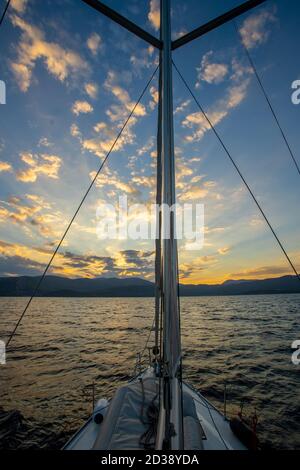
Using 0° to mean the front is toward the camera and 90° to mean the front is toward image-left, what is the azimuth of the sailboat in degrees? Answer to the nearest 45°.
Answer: approximately 180°
